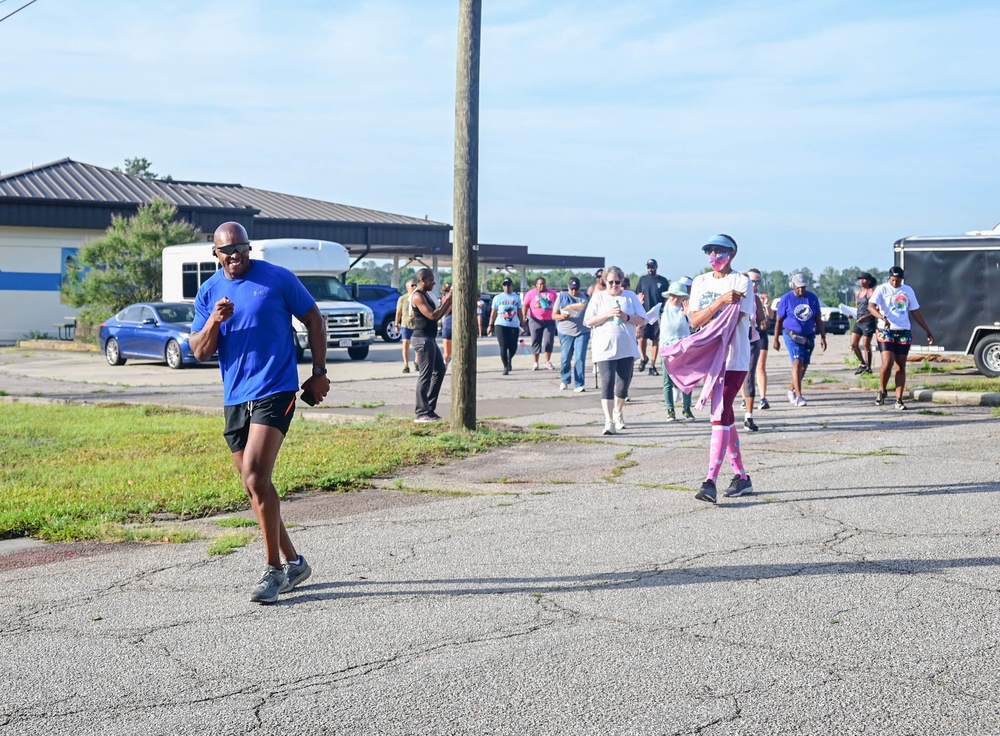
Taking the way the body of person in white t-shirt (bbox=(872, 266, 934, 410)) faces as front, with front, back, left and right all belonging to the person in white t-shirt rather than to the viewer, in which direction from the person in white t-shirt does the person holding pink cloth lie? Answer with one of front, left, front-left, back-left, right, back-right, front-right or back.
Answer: front

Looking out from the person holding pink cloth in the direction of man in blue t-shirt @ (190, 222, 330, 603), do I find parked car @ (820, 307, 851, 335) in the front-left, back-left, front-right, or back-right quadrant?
back-right

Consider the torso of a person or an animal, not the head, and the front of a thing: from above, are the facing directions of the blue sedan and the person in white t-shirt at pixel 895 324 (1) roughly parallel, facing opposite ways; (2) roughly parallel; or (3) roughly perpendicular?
roughly perpendicular

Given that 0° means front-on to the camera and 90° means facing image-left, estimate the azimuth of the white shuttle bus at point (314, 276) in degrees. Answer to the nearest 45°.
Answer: approximately 315°

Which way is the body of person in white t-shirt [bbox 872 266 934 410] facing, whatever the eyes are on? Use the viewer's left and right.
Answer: facing the viewer

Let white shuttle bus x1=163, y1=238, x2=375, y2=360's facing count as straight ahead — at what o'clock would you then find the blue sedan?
The blue sedan is roughly at 4 o'clock from the white shuttle bus.

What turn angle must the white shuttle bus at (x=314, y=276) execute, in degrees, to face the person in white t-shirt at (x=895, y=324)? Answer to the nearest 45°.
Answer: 0° — it already faces them

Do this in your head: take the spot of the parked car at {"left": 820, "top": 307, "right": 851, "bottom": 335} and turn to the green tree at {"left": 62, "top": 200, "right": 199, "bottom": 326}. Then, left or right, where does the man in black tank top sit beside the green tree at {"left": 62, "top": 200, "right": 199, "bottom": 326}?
left

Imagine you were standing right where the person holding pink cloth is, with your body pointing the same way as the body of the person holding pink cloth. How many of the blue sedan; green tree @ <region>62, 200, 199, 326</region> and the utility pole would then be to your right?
3

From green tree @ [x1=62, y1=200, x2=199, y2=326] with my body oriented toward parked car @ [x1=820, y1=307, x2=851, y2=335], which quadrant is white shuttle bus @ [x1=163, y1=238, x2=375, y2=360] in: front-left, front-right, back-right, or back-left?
front-right

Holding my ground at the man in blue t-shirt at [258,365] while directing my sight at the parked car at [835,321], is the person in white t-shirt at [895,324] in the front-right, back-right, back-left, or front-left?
front-right

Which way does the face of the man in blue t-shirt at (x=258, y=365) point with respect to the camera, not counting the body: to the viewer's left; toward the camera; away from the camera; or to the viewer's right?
toward the camera

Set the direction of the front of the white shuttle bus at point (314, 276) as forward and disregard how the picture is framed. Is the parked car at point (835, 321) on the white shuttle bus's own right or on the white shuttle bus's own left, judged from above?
on the white shuttle bus's own left

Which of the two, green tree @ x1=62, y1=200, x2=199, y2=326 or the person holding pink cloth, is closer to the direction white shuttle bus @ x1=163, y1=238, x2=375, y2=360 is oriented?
the person holding pink cloth
